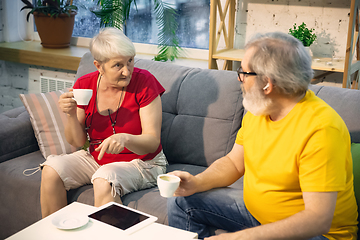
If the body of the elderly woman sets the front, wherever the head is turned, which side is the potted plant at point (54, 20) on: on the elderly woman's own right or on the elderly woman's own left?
on the elderly woman's own right

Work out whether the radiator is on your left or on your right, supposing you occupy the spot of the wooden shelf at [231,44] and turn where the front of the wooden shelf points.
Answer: on your right

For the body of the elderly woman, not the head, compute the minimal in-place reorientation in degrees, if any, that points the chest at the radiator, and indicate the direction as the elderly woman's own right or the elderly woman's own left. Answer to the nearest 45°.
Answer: approximately 135° to the elderly woman's own right

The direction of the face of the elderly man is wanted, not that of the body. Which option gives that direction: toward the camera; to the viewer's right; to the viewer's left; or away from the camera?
to the viewer's left

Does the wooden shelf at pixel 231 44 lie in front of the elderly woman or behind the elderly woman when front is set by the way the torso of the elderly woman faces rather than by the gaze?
behind

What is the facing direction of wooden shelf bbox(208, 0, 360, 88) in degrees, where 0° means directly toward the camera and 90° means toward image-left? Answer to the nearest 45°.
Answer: approximately 45°

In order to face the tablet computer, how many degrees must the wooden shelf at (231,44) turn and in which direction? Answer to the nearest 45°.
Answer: approximately 45° to its left
